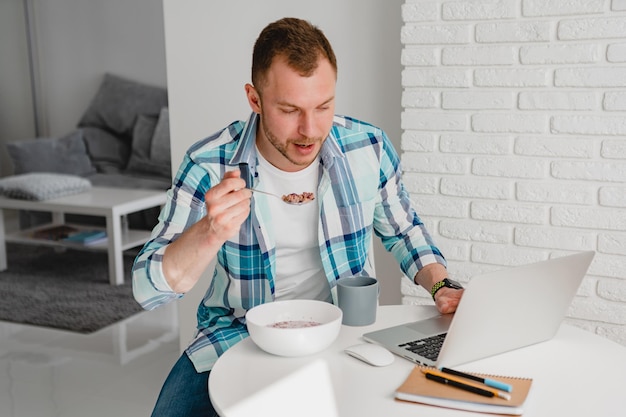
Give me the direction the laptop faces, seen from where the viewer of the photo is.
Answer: facing away from the viewer and to the left of the viewer

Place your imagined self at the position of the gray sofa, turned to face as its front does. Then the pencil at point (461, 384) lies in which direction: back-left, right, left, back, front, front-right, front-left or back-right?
front

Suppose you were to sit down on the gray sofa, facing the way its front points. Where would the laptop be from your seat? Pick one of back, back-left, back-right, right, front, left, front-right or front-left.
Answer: front

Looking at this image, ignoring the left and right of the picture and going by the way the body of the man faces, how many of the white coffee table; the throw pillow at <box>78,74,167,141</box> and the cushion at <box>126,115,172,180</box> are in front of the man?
0

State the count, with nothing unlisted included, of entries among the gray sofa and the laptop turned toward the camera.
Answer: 1

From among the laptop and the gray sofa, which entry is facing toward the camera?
the gray sofa

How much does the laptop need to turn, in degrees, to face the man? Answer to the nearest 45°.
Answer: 0° — it already faces them

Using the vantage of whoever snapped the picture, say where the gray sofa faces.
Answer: facing the viewer

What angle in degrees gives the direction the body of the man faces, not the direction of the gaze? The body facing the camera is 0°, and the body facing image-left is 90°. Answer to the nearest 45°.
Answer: approximately 315°

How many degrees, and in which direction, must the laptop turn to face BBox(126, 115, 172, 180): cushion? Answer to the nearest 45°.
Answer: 0° — it already faces it

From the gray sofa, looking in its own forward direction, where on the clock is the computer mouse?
The computer mouse is roughly at 12 o'clock from the gray sofa.

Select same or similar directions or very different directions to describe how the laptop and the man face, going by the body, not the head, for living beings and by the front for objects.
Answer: very different directions

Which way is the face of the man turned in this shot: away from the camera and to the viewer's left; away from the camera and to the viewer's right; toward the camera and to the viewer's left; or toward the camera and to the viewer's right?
toward the camera and to the viewer's right

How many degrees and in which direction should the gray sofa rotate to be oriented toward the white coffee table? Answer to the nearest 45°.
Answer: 0° — it already faces it

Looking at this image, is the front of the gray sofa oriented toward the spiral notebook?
yes

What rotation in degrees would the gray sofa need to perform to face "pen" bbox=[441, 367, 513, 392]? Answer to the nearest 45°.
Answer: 0° — it already faces it
